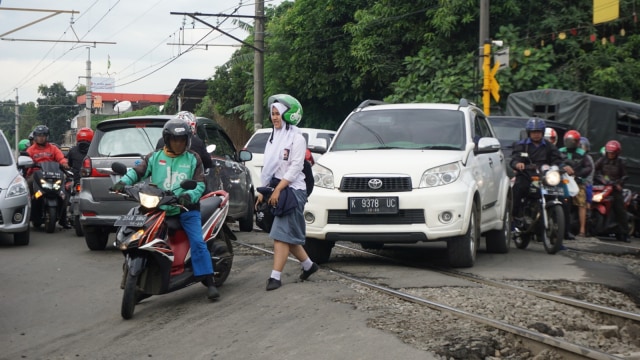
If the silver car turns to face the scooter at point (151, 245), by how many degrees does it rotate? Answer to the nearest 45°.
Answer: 0° — it already faces it

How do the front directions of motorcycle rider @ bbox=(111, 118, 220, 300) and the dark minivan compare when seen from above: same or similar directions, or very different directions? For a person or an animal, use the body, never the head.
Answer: very different directions

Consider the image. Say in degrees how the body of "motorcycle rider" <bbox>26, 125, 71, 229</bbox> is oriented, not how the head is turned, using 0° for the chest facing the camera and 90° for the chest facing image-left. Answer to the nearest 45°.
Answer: approximately 0°

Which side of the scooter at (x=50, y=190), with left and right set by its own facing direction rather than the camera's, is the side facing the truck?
left

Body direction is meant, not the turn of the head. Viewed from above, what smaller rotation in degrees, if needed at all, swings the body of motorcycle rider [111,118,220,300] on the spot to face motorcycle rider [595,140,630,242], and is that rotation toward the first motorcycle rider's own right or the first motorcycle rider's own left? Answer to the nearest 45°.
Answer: approximately 180°

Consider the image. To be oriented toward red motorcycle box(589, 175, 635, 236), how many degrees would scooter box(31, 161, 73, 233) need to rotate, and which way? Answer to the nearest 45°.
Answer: approximately 90° to its left

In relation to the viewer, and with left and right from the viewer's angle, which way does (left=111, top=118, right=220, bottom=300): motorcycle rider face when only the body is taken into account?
facing the viewer and to the left of the viewer

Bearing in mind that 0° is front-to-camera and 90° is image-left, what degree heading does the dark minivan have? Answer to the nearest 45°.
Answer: approximately 225°

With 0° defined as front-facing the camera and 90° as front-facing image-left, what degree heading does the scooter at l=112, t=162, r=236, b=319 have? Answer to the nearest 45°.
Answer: approximately 45°
